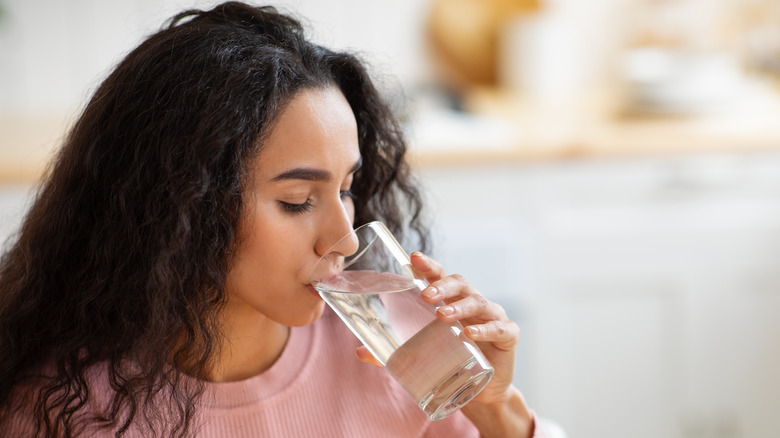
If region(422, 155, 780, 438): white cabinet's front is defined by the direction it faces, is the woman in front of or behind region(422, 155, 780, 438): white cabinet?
in front

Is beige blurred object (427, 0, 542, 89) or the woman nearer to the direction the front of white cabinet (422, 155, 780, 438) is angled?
the woman

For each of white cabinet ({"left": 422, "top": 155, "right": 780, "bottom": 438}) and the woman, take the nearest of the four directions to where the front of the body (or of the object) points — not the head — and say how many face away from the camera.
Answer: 0

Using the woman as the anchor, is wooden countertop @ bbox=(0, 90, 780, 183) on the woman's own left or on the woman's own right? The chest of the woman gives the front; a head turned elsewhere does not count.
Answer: on the woman's own left

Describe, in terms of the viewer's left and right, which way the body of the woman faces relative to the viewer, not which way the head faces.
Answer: facing the viewer and to the right of the viewer

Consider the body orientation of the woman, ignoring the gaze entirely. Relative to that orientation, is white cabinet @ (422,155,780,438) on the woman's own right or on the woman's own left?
on the woman's own left

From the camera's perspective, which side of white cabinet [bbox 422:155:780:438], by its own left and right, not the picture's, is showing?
front
